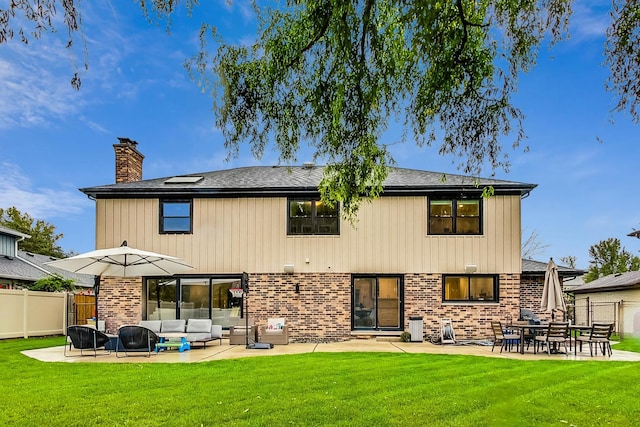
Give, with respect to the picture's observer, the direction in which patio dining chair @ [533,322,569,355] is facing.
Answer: facing away from the viewer and to the left of the viewer

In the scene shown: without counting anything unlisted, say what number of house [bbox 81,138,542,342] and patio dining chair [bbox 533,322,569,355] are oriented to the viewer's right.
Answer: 0

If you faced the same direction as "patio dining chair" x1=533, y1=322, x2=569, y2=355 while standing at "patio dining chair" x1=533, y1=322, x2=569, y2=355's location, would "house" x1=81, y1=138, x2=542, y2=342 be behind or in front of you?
in front

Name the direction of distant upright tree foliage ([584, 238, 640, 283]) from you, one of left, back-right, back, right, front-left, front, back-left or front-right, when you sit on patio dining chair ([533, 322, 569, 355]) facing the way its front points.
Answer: front-right
